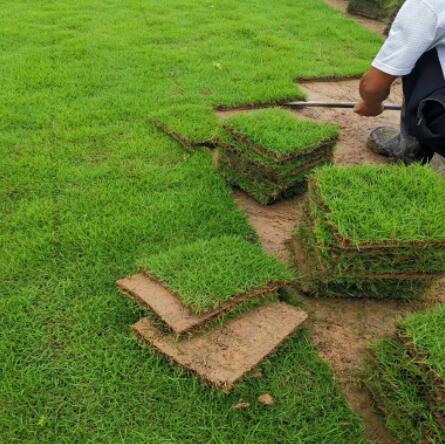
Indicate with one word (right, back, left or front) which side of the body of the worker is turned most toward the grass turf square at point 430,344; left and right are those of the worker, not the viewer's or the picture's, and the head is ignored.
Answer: left

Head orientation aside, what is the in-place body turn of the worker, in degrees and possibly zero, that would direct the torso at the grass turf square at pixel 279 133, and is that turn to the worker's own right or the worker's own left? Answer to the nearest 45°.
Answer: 0° — they already face it

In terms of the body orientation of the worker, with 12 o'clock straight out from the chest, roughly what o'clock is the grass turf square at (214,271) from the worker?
The grass turf square is roughly at 10 o'clock from the worker.

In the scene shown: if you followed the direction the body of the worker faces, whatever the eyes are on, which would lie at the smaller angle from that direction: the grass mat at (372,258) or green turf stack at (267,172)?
the green turf stack

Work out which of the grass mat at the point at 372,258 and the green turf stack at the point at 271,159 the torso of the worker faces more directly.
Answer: the green turf stack

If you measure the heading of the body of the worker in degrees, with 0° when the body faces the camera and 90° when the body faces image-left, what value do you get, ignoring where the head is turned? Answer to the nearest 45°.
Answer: approximately 90°

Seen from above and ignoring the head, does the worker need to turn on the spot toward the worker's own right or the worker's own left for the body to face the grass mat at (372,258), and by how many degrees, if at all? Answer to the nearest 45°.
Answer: approximately 90° to the worker's own left

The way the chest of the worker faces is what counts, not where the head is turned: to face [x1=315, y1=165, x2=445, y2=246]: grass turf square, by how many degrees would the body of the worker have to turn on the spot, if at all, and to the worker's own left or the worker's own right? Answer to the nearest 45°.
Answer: approximately 90° to the worker's own left
